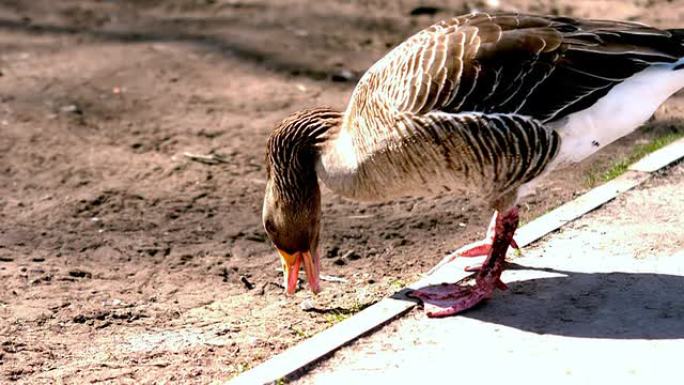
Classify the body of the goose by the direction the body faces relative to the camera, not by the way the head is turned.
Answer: to the viewer's left

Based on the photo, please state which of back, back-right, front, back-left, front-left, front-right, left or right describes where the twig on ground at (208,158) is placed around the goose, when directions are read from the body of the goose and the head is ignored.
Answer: front-right

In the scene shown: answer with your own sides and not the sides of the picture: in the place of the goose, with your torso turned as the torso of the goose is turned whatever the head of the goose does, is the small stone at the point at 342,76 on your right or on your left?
on your right
